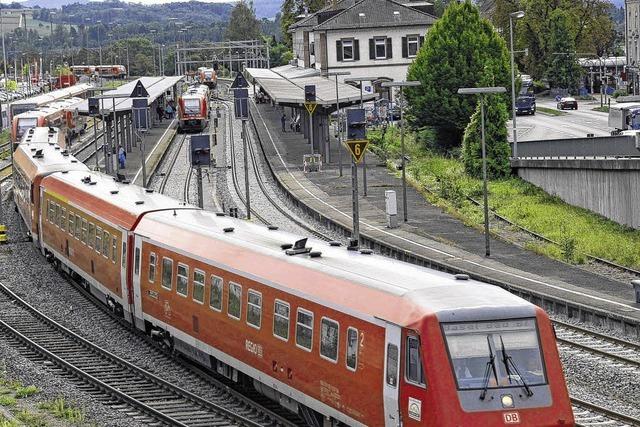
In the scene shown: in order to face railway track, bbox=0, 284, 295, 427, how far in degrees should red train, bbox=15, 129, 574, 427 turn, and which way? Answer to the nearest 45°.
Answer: approximately 90° to its right

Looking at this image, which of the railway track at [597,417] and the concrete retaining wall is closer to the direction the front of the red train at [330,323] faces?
the railway track

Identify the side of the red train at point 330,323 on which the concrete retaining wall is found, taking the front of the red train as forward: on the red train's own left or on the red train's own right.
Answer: on the red train's own left

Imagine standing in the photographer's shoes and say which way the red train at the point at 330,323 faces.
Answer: facing the viewer and to the right of the viewer

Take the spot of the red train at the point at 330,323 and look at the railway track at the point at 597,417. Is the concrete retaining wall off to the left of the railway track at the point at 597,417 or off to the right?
left

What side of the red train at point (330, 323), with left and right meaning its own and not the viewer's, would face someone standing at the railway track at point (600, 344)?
left
